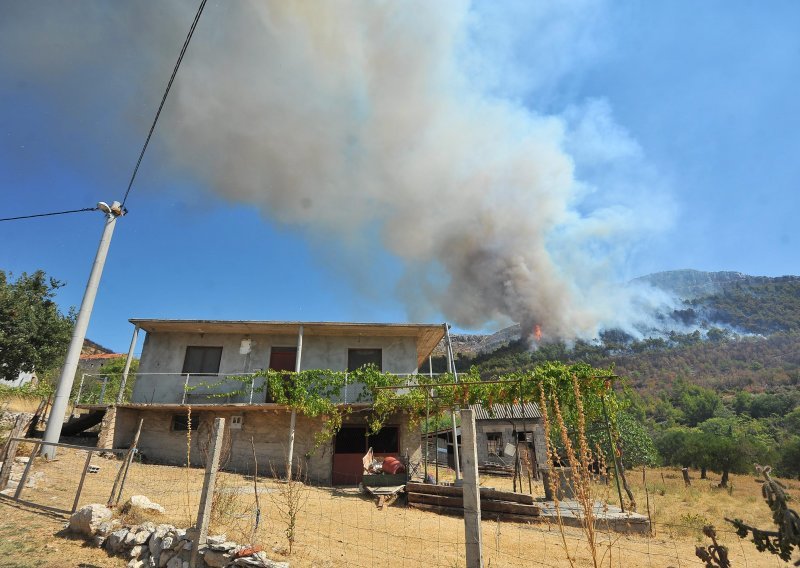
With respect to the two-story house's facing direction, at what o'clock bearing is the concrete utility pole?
The concrete utility pole is roughly at 2 o'clock from the two-story house.

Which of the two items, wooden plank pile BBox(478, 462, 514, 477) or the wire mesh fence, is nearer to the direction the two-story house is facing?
the wire mesh fence

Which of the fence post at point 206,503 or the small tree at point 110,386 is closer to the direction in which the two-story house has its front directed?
the fence post

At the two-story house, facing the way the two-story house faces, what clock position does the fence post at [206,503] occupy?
The fence post is roughly at 12 o'clock from the two-story house.

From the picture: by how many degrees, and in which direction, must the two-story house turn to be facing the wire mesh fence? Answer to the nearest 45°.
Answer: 0° — it already faces it

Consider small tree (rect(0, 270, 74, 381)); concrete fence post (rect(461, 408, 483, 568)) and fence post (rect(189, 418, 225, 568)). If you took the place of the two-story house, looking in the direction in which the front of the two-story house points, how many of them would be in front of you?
2

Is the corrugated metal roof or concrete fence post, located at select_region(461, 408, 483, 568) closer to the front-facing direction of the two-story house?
the concrete fence post

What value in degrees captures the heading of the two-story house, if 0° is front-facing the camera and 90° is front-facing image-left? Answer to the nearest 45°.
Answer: approximately 0°

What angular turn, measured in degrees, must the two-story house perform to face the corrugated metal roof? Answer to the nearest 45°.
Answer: approximately 135° to its left

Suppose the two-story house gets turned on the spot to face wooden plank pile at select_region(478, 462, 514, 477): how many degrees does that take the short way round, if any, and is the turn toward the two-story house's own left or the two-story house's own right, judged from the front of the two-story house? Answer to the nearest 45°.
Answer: approximately 90° to the two-story house's own left
